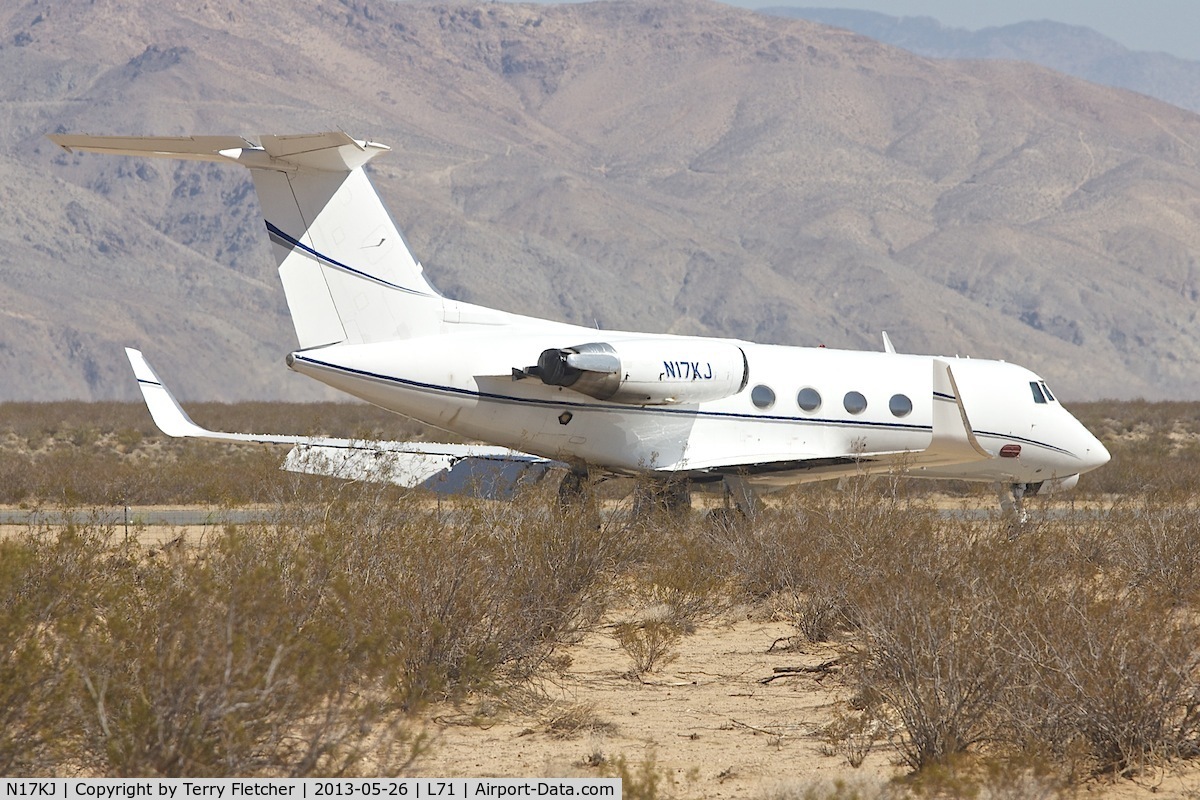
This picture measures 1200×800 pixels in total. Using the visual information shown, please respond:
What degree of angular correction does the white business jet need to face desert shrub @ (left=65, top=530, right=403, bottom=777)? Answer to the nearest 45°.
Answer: approximately 135° to its right

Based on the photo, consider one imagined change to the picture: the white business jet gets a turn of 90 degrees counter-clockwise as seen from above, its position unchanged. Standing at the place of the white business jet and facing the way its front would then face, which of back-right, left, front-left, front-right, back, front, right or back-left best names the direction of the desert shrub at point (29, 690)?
back-left

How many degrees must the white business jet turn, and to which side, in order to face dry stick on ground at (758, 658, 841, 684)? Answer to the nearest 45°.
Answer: approximately 135° to its right

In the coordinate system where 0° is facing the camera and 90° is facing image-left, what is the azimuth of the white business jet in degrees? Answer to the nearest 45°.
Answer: approximately 225°

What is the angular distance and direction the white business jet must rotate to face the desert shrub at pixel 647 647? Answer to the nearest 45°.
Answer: approximately 135° to its right

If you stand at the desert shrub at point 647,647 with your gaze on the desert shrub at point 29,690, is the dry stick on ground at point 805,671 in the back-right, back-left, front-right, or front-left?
back-left
